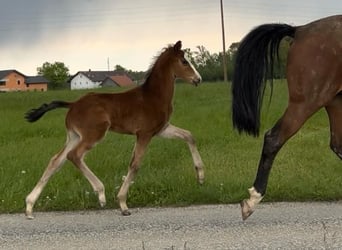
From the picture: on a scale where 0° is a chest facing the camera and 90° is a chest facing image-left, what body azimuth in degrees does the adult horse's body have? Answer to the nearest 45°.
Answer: approximately 270°

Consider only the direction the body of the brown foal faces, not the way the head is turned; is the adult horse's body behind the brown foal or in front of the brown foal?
in front

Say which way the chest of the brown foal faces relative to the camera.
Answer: to the viewer's right

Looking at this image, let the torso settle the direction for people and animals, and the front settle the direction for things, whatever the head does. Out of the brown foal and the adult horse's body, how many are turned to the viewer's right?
2

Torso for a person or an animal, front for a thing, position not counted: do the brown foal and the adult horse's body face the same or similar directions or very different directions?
same or similar directions

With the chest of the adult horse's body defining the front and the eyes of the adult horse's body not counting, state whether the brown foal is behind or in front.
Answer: behind
